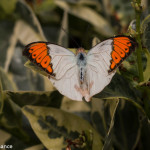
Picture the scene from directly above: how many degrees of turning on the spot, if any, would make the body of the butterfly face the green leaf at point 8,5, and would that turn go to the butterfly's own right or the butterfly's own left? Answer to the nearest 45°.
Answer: approximately 45° to the butterfly's own left

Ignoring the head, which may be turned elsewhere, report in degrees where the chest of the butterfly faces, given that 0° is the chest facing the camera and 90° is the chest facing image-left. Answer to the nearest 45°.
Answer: approximately 180°

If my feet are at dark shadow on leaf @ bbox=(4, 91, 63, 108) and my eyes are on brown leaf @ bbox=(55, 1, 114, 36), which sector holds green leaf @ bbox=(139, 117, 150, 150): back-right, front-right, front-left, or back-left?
front-right

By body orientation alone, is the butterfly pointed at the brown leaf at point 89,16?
yes
